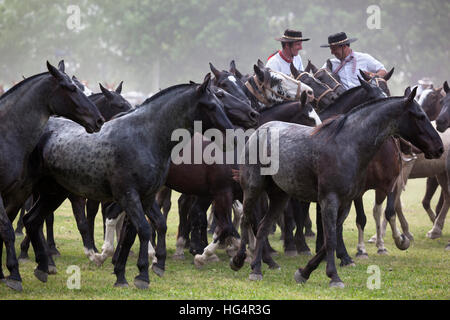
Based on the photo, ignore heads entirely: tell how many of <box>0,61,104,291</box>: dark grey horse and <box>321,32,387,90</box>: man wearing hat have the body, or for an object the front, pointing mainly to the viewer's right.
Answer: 1

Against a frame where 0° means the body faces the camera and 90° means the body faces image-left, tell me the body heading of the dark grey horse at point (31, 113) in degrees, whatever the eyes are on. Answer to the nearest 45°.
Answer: approximately 270°

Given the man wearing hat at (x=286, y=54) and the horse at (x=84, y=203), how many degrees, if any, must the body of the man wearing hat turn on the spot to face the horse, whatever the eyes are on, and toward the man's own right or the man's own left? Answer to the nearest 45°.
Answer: approximately 90° to the man's own right

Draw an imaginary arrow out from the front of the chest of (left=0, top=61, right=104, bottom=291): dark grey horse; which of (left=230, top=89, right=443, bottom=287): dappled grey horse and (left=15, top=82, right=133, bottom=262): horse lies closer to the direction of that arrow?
the dappled grey horse

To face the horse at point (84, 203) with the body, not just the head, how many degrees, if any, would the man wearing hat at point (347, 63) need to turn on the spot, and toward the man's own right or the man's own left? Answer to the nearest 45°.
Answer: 0° — they already face it

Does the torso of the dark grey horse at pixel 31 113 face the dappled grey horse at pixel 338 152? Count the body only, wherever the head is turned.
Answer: yes

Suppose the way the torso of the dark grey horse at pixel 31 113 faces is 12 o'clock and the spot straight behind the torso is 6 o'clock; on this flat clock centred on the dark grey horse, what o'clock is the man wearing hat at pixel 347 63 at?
The man wearing hat is roughly at 11 o'clock from the dark grey horse.

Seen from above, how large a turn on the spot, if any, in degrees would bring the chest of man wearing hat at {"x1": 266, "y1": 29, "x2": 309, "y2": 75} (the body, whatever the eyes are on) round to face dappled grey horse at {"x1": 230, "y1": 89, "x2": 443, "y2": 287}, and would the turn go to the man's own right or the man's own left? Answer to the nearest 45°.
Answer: approximately 45° to the man's own right

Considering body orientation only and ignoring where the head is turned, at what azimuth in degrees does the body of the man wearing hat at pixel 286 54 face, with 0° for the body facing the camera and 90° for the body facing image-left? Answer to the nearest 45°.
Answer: approximately 315°

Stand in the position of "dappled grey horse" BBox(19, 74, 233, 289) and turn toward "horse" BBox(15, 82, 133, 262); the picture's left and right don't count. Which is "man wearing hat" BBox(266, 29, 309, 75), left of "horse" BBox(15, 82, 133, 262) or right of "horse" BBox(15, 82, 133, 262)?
right
